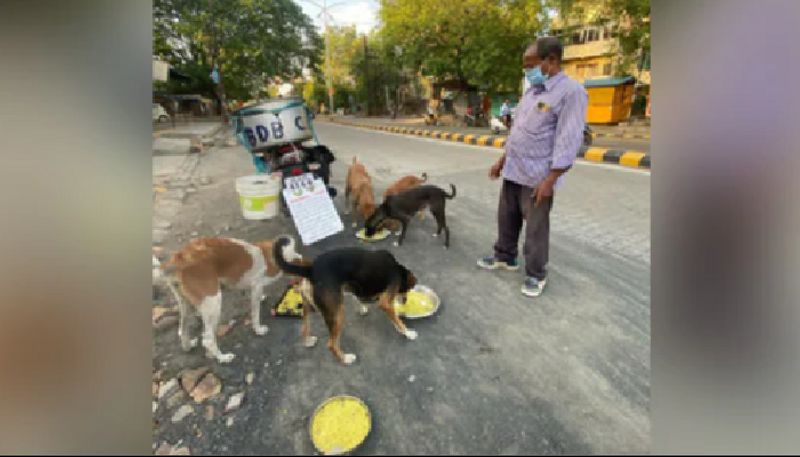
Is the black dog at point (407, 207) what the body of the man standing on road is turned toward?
no

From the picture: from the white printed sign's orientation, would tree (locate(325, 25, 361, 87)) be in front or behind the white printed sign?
behind

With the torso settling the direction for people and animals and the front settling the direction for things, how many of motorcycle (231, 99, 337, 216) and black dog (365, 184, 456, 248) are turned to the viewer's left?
1

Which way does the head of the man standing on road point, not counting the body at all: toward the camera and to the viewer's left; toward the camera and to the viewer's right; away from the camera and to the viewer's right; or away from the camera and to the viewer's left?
toward the camera and to the viewer's left

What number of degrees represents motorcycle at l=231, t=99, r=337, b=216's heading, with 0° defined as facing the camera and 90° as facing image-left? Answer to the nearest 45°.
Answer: approximately 180°

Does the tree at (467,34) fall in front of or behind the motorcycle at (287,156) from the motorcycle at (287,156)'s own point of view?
in front

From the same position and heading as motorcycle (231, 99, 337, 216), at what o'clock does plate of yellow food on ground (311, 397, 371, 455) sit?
The plate of yellow food on ground is roughly at 6 o'clock from the motorcycle.

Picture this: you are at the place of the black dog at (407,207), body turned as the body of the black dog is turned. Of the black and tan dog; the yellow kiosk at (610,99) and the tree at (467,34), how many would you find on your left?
1

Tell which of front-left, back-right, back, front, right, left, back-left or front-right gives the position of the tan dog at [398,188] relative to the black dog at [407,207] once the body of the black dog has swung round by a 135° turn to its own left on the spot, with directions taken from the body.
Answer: back-left

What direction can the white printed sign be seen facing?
toward the camera

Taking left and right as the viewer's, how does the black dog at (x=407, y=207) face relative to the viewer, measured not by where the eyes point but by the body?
facing to the left of the viewer

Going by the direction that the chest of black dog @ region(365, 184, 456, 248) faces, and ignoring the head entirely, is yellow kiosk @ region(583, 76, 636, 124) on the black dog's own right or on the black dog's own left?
on the black dog's own right
